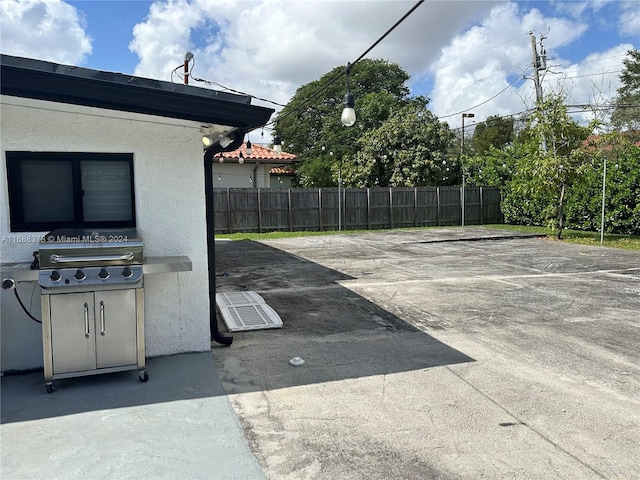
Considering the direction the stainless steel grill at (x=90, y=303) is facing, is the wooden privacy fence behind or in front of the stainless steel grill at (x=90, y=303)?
behind

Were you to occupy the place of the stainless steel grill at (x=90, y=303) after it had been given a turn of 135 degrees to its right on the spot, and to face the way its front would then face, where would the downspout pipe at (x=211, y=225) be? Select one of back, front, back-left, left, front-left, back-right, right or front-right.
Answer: right

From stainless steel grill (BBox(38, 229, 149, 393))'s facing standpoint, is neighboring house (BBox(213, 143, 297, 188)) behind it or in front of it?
behind

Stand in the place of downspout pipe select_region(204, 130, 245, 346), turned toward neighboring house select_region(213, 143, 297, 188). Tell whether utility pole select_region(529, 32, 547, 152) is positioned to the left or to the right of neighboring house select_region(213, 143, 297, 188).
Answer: right

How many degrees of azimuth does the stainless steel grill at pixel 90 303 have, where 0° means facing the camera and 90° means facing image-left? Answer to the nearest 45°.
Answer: approximately 0°

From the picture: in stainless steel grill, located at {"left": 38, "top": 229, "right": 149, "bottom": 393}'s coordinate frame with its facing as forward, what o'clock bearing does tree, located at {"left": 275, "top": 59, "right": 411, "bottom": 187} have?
The tree is roughly at 7 o'clock from the stainless steel grill.

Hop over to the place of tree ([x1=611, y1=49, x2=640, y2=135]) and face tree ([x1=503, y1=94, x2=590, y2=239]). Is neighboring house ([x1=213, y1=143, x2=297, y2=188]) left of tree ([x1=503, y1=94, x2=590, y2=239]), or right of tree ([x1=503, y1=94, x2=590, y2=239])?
right

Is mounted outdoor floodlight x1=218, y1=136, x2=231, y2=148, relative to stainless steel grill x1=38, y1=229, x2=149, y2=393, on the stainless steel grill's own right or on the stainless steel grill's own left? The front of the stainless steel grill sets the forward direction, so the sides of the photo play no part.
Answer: on the stainless steel grill's own left

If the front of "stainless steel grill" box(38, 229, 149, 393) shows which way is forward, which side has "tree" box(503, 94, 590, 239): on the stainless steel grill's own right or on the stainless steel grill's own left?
on the stainless steel grill's own left

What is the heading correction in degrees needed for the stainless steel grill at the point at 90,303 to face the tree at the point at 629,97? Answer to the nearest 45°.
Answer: approximately 135° to its left
